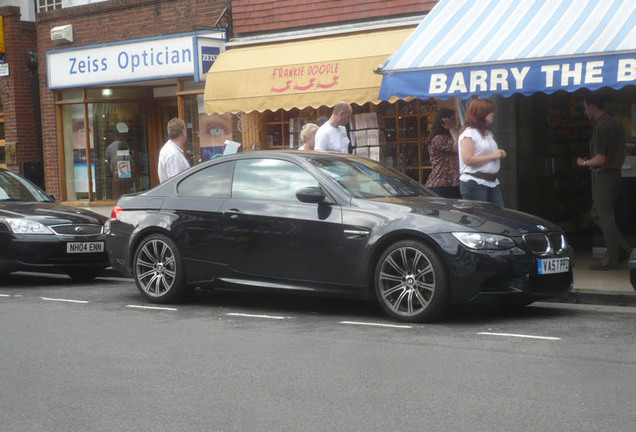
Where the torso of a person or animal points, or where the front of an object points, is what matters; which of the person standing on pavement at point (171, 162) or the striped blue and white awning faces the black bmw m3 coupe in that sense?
the striped blue and white awning

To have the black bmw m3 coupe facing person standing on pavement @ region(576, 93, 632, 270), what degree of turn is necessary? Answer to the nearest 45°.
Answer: approximately 90° to its left

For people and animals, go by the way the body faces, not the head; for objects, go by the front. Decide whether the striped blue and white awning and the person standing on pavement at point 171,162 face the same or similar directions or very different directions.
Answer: very different directions

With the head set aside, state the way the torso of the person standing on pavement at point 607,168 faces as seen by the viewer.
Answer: to the viewer's left

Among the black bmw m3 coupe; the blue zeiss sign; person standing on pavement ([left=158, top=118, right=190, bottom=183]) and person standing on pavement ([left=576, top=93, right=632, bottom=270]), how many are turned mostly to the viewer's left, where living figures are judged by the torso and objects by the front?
1

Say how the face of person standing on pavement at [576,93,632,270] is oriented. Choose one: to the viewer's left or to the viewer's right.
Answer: to the viewer's left

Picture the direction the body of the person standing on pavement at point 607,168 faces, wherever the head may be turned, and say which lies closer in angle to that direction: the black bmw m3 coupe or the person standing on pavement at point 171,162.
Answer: the person standing on pavement

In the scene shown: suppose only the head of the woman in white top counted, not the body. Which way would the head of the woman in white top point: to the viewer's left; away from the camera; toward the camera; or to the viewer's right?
to the viewer's right

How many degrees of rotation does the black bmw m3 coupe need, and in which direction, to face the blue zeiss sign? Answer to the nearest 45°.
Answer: approximately 135° to its left

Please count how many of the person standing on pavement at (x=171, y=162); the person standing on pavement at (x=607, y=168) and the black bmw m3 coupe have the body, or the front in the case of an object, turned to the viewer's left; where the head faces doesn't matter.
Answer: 1

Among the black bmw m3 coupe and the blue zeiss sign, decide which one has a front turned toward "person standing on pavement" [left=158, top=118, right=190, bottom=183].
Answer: the blue zeiss sign

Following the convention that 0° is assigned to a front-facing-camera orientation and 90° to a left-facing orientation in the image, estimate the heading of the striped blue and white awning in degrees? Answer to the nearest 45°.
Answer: approximately 45°

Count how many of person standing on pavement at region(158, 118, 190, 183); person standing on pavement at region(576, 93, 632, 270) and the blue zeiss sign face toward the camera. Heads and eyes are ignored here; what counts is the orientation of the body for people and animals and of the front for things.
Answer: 1
